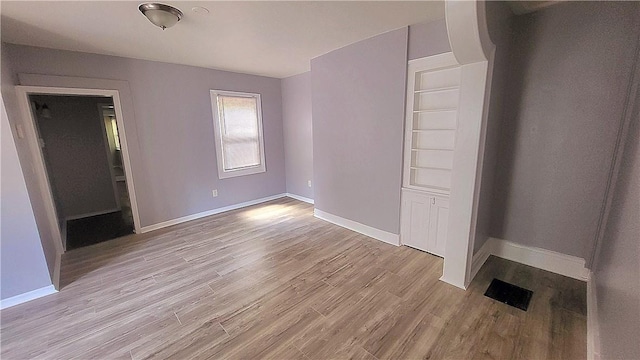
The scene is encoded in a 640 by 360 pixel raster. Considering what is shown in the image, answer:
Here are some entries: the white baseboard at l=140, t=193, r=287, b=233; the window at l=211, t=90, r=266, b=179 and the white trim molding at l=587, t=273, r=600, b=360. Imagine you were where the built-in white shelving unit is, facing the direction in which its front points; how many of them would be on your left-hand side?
1

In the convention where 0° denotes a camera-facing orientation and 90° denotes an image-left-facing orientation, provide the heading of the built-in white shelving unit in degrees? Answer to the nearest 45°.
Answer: approximately 45°

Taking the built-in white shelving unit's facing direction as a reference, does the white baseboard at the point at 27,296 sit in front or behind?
in front

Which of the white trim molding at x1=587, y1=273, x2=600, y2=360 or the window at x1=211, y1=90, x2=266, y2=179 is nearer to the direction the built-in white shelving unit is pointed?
the window

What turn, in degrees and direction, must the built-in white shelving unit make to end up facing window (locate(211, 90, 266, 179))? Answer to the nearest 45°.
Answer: approximately 45° to its right

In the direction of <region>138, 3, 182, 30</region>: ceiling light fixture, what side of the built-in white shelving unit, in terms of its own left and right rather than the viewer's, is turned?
front

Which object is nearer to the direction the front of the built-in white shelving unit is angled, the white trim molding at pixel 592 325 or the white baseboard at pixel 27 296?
the white baseboard

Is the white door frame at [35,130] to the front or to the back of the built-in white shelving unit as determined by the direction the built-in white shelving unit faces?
to the front

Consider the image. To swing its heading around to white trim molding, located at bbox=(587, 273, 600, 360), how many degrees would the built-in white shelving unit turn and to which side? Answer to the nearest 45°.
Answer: approximately 90° to its left

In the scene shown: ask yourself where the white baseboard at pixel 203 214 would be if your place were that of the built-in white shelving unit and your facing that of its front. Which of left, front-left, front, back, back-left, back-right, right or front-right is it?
front-right
